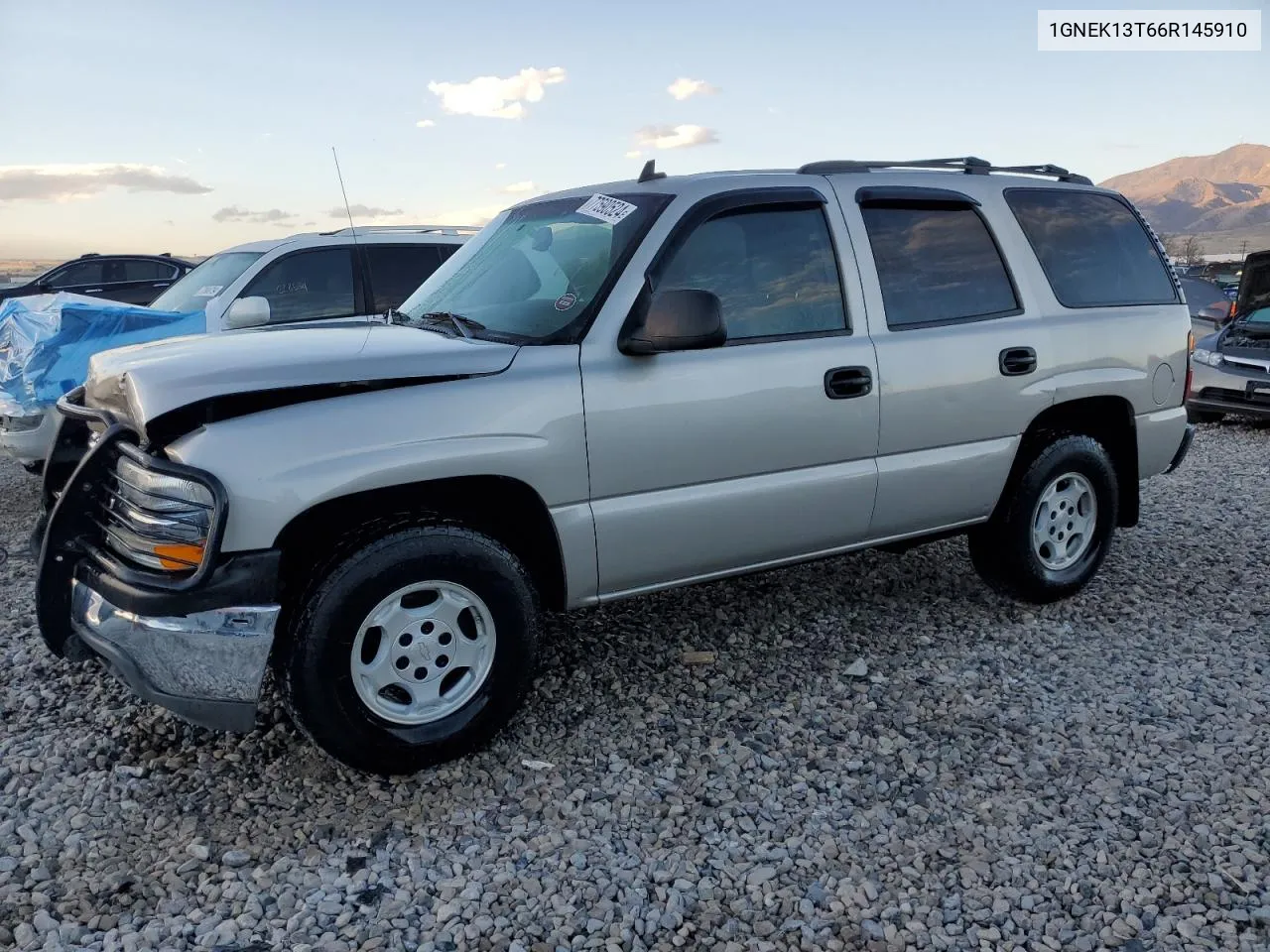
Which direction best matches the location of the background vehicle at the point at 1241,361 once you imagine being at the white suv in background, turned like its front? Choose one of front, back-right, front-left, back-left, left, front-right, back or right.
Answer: back-left

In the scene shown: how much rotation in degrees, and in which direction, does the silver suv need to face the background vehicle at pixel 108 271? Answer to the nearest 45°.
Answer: approximately 90° to its right

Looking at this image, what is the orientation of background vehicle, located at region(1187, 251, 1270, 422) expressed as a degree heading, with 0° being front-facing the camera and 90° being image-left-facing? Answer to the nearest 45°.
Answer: approximately 45°

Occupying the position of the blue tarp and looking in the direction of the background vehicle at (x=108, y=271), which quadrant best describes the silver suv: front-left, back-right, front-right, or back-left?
back-right
